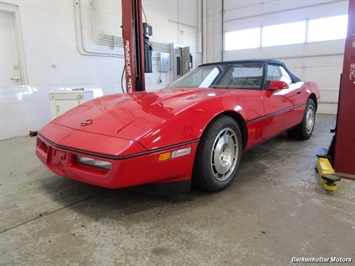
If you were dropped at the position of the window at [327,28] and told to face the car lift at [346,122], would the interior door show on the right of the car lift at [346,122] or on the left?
right

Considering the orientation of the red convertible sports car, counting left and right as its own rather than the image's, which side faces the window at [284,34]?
back

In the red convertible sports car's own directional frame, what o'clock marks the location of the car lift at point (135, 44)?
The car lift is roughly at 4 o'clock from the red convertible sports car.

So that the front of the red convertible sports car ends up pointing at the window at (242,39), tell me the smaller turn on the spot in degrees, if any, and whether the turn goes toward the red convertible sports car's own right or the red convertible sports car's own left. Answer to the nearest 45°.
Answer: approximately 135° to the red convertible sports car's own right

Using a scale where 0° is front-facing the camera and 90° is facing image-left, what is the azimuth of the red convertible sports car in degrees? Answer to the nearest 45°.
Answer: approximately 45°

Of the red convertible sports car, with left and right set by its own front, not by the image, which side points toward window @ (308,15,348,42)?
back
